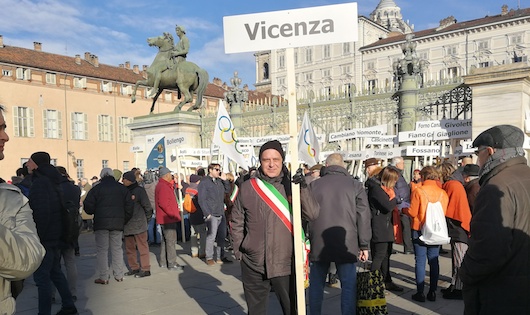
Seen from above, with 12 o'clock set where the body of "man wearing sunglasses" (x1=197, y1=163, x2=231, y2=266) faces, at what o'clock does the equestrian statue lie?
The equestrian statue is roughly at 7 o'clock from the man wearing sunglasses.

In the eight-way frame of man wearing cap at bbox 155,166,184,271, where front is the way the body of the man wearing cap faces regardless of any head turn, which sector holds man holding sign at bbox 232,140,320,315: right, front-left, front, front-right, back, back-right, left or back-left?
right

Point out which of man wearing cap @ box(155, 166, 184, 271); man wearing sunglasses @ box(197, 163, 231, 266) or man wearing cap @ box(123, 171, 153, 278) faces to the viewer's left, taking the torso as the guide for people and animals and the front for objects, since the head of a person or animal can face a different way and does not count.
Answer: man wearing cap @ box(123, 171, 153, 278)

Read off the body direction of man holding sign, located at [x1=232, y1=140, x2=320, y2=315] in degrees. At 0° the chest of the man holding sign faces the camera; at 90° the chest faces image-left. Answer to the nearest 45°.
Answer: approximately 0°

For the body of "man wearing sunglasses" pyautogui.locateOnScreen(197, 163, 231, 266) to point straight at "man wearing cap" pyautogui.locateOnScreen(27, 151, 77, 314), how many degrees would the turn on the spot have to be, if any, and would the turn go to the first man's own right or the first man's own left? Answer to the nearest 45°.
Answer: approximately 90° to the first man's own right

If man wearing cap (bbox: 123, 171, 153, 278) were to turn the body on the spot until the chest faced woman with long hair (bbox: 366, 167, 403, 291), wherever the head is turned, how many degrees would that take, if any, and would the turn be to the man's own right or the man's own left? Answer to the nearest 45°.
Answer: approximately 135° to the man's own left

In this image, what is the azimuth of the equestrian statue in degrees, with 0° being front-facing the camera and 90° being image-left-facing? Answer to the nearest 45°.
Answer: approximately 90°

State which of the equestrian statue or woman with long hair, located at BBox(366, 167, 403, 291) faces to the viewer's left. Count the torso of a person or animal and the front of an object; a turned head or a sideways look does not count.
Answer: the equestrian statue
